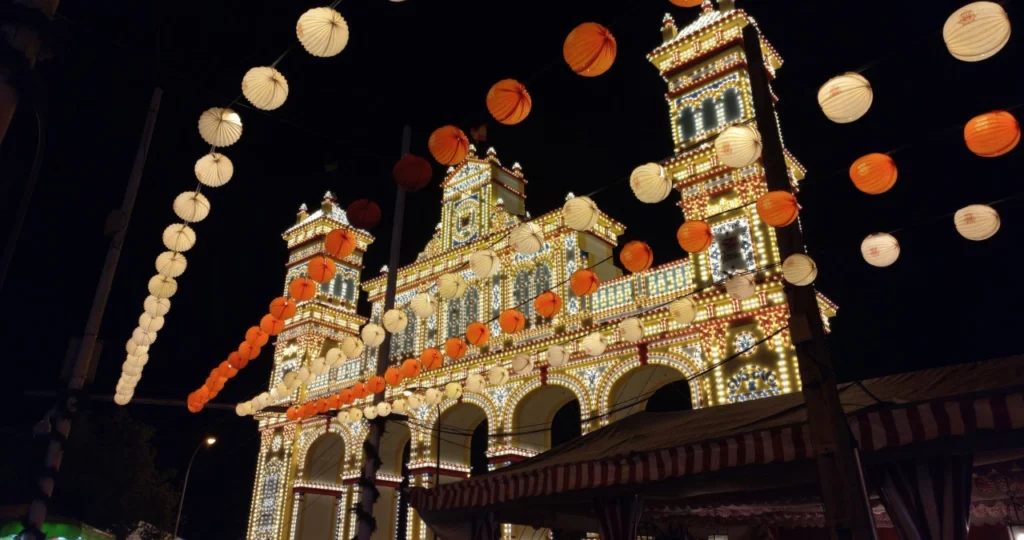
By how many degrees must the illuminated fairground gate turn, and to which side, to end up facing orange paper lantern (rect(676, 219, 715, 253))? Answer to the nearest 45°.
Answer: approximately 45° to its left

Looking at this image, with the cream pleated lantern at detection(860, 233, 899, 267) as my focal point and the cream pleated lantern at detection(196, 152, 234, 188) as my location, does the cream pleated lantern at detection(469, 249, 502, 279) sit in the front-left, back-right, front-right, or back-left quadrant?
front-left

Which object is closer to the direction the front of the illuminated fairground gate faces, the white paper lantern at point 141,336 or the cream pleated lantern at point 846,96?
the white paper lantern

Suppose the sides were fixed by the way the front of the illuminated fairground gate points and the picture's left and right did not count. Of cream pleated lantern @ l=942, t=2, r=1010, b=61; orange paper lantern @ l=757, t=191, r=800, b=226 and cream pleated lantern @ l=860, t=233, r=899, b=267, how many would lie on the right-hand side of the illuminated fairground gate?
0

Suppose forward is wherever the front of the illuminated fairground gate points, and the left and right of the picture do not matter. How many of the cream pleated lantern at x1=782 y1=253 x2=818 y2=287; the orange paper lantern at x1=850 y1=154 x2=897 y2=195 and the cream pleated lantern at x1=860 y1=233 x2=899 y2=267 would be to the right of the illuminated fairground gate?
0

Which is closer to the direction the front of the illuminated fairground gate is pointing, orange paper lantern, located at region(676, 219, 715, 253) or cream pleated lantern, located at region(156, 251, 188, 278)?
the cream pleated lantern

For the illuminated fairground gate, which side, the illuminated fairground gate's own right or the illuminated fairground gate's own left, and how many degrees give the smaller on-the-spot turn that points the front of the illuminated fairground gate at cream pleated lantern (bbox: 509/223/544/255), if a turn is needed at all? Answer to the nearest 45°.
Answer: approximately 45° to the illuminated fairground gate's own left

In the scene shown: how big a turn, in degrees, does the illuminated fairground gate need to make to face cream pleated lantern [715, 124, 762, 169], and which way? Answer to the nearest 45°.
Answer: approximately 45° to its left

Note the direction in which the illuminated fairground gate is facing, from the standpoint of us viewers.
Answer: facing the viewer and to the left of the viewer

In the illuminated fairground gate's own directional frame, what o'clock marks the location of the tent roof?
The tent roof is roughly at 10 o'clock from the illuminated fairground gate.

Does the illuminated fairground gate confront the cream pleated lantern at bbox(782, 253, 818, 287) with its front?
no

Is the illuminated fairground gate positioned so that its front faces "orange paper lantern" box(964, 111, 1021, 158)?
no

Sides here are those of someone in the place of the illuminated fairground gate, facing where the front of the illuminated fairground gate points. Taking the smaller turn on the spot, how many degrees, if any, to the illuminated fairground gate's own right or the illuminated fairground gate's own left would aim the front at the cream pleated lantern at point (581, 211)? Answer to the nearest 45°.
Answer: approximately 45° to the illuminated fairground gate's own left

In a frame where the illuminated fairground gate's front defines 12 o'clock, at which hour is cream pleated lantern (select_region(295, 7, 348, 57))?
The cream pleated lantern is roughly at 11 o'clock from the illuminated fairground gate.

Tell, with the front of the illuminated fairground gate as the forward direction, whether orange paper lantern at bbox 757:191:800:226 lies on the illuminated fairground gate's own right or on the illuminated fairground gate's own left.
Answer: on the illuminated fairground gate's own left

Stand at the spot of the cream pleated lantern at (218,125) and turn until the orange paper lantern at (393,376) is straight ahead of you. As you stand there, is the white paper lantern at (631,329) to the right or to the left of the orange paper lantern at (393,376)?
right

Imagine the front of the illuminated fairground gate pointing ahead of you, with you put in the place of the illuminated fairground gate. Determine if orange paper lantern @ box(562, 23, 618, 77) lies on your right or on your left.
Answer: on your left
